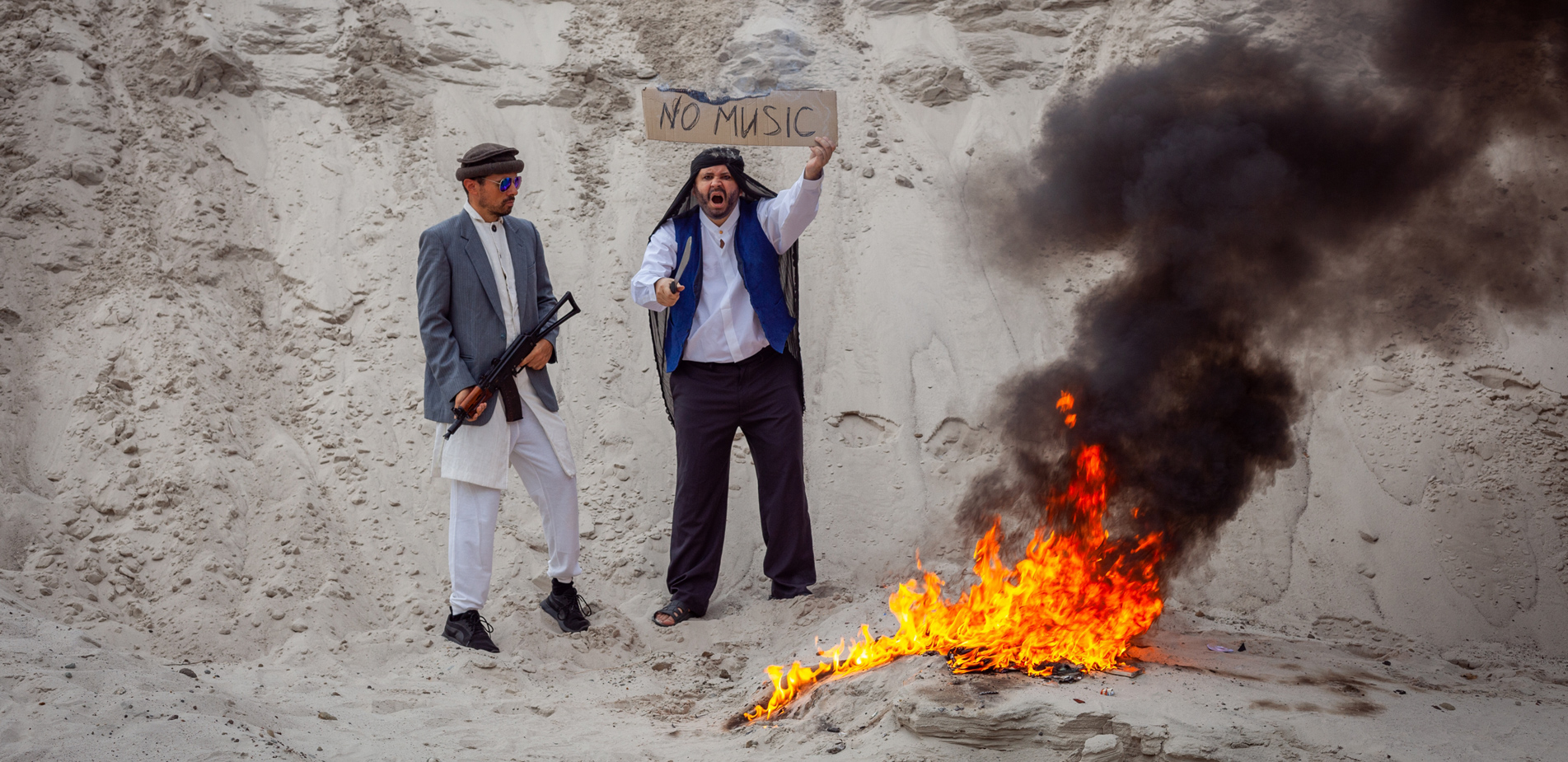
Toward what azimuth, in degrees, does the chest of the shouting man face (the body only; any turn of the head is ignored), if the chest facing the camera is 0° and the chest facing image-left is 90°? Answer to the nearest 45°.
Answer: approximately 0°

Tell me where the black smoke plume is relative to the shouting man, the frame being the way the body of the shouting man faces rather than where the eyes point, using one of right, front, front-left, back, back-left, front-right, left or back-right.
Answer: left

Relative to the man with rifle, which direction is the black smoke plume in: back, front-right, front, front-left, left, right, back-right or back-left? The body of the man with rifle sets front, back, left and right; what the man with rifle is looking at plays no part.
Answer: front-left

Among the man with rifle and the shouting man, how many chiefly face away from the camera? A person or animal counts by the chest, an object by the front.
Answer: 0

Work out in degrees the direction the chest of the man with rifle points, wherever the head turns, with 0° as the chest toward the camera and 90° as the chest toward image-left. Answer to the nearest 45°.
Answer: approximately 315°

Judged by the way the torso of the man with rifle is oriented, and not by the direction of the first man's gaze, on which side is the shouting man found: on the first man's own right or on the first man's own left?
on the first man's own left
